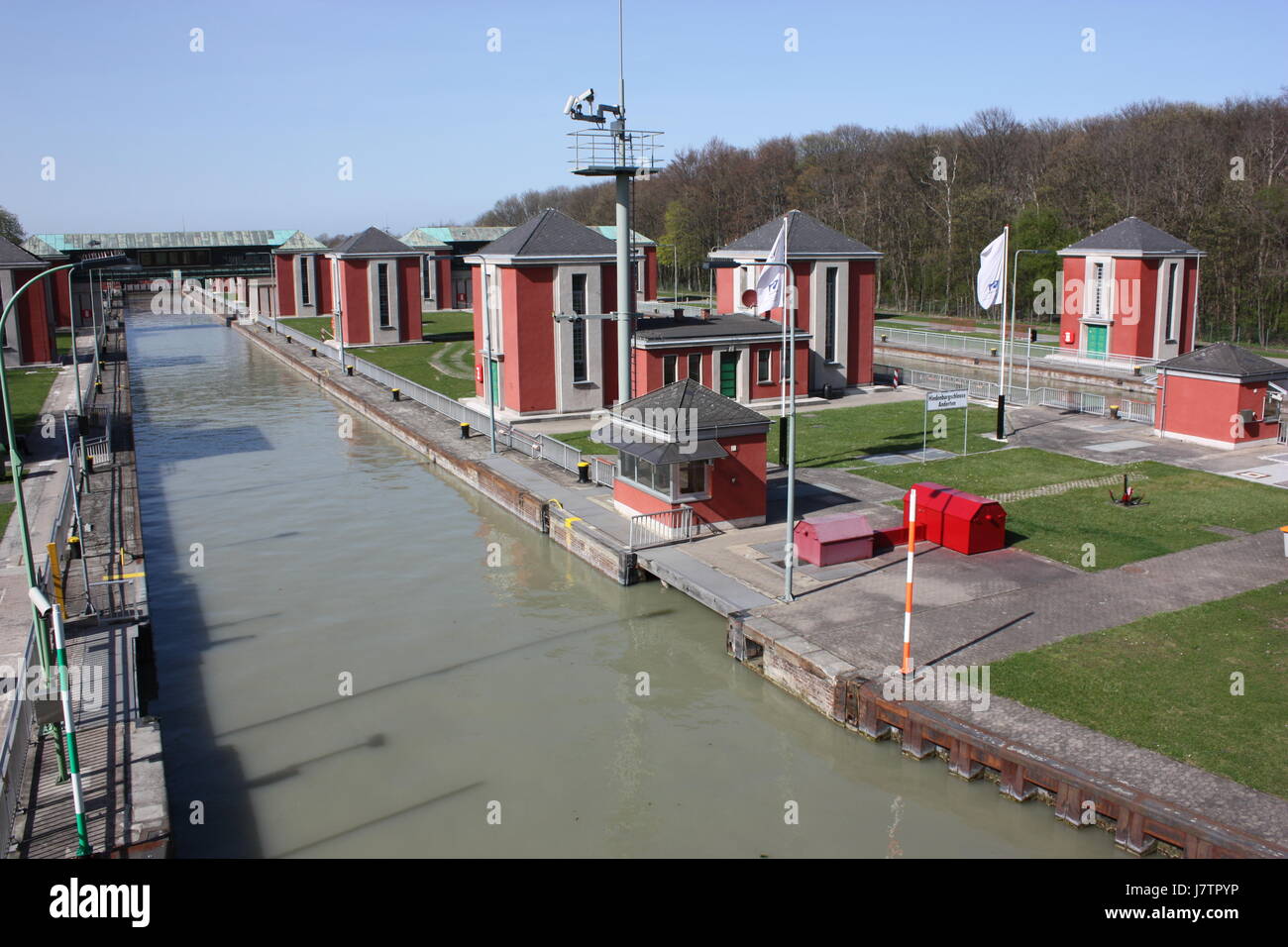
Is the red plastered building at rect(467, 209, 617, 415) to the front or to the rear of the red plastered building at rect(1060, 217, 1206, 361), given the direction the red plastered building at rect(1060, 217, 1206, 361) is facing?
to the front

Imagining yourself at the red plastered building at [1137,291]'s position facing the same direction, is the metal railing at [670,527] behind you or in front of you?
in front

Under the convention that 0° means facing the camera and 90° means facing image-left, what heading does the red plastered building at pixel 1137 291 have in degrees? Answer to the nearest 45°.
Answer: approximately 45°
